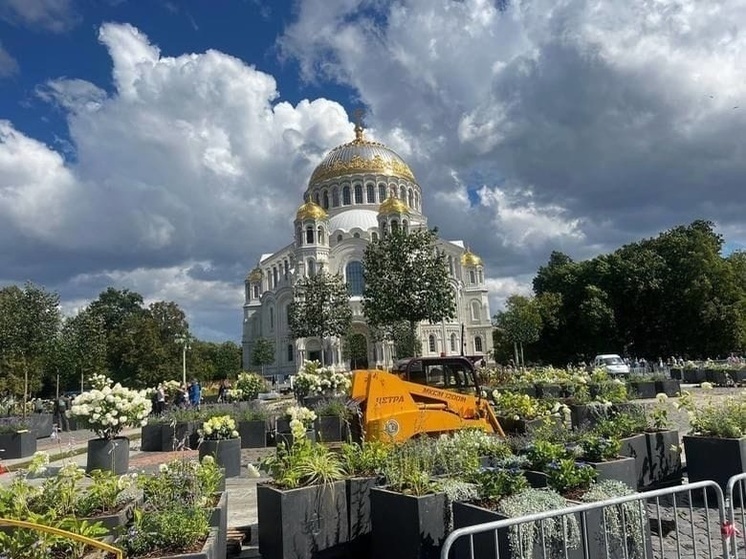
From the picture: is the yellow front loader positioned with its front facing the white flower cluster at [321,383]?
no

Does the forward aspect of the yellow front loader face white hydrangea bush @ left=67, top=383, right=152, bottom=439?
no

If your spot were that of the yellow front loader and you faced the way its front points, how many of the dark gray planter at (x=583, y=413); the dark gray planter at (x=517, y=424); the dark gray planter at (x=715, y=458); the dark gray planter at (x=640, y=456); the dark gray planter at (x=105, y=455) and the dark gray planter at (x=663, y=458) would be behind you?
1

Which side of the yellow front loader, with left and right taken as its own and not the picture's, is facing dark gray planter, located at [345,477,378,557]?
right

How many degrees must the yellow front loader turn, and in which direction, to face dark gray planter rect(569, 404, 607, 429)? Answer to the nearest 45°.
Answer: approximately 45° to its left

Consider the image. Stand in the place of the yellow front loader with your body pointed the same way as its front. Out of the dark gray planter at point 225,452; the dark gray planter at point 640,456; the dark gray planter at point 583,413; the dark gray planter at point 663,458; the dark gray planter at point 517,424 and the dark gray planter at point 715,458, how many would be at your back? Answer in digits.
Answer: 1

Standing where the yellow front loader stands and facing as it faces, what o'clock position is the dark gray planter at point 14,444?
The dark gray planter is roughly at 7 o'clock from the yellow front loader.

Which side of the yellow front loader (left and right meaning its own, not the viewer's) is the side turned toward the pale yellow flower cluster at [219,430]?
back

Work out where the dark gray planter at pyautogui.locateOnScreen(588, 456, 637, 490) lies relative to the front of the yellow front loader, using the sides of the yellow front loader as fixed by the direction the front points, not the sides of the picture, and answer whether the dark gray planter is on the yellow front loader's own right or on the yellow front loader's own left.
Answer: on the yellow front loader's own right

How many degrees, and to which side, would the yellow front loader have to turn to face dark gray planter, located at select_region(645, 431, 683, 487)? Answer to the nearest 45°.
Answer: approximately 45° to its right

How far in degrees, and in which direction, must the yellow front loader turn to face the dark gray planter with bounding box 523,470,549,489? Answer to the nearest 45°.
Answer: approximately 90° to its right

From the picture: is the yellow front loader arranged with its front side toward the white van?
no

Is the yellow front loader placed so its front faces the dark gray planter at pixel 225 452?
no

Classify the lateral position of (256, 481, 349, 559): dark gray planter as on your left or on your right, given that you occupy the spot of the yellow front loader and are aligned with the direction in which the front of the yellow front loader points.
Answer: on your right

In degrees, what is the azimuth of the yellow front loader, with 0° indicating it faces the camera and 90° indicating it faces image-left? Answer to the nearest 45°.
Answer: approximately 270°
